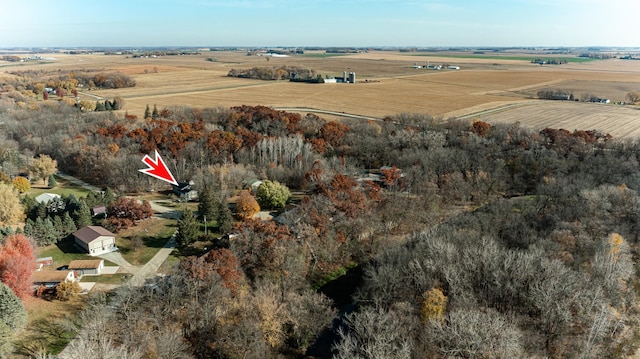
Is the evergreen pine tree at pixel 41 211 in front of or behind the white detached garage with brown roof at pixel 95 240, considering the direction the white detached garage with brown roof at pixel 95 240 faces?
behind

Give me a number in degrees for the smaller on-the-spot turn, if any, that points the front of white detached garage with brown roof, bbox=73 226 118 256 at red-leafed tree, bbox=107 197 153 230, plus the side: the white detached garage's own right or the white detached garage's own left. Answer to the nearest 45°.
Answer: approximately 90° to the white detached garage's own left

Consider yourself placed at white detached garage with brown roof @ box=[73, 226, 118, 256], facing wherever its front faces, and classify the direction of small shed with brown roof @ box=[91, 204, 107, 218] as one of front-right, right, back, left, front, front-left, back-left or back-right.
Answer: back-left

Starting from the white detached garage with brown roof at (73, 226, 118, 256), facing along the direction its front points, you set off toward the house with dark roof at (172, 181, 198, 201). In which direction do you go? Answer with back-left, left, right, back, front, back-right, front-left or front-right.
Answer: left

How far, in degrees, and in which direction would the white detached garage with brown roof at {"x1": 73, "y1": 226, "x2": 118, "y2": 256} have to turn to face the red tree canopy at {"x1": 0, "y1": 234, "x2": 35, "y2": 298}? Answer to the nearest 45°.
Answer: approximately 90° to its right

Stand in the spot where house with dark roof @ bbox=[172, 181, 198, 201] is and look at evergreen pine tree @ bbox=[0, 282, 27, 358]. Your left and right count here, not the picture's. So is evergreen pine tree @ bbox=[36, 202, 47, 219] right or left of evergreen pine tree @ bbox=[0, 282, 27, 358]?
right

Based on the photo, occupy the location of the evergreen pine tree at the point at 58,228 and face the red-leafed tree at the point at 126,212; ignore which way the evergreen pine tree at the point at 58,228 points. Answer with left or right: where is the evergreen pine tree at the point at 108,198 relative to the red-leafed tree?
left

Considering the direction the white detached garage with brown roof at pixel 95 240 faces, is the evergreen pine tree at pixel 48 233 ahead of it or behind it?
behind

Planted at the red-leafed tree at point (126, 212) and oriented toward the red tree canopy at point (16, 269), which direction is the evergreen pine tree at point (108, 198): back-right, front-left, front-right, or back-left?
back-right
